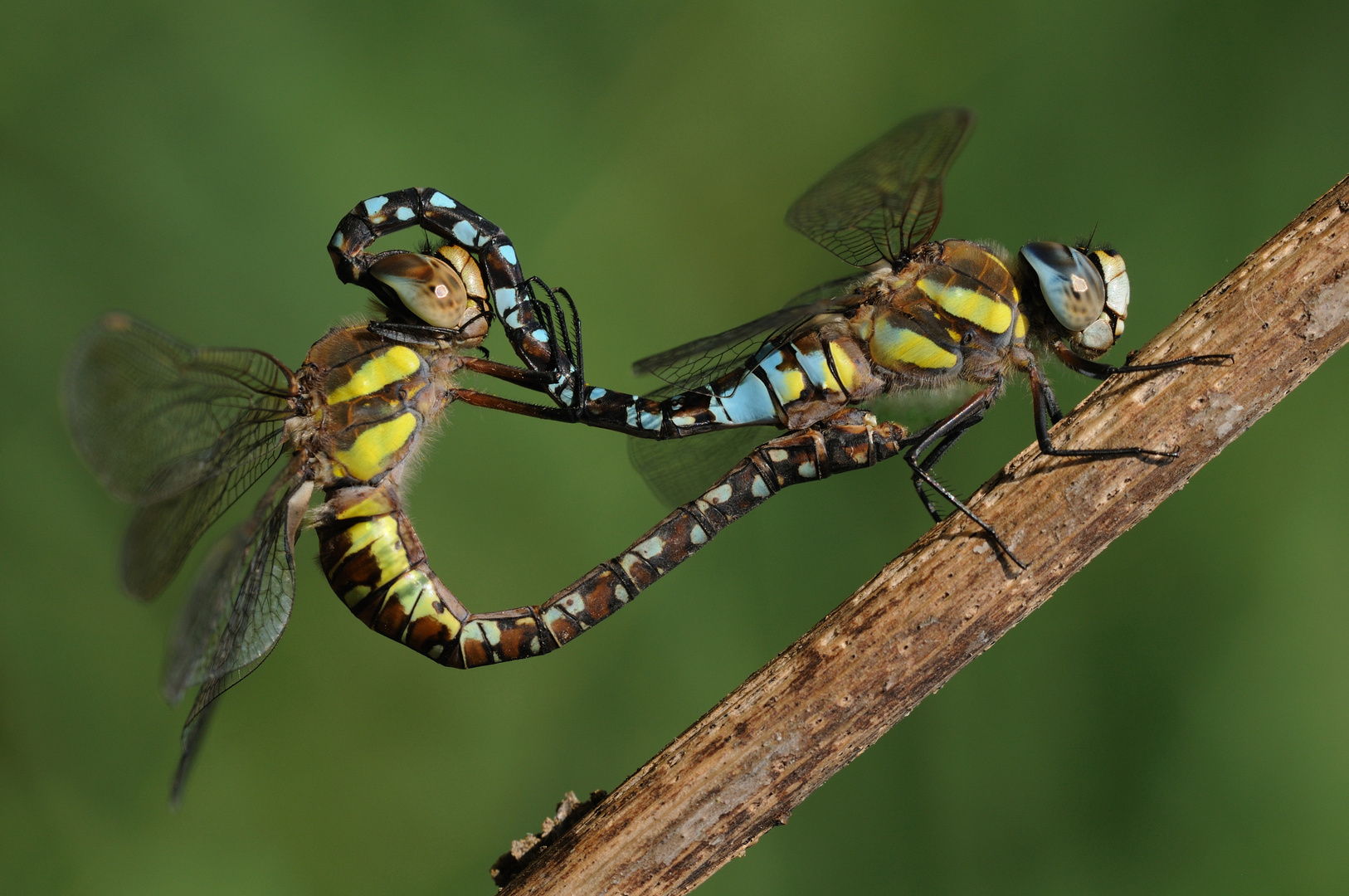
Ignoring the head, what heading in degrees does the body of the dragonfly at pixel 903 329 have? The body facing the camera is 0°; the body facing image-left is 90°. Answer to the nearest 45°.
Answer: approximately 270°
